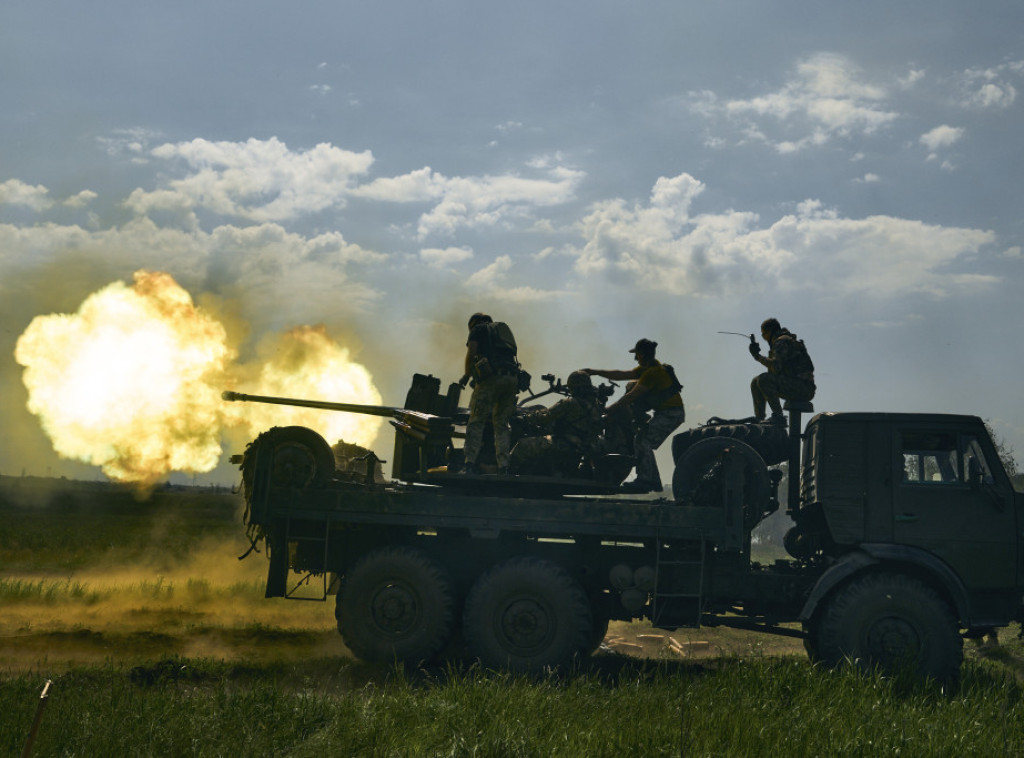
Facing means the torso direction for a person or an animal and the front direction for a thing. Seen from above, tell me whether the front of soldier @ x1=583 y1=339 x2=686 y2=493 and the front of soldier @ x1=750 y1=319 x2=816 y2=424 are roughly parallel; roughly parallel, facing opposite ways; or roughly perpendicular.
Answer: roughly parallel

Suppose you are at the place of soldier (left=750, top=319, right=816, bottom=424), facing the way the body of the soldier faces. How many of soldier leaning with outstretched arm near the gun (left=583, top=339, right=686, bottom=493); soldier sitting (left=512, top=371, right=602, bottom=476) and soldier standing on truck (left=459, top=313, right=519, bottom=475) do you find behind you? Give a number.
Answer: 0

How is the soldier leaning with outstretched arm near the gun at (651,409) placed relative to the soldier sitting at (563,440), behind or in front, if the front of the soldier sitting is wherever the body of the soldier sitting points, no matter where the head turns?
behind

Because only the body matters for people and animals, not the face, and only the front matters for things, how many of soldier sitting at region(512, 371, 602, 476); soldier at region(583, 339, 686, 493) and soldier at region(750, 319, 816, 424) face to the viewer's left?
3

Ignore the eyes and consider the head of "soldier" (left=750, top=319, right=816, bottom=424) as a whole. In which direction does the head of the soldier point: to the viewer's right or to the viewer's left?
to the viewer's left

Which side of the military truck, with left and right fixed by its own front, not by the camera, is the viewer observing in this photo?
right

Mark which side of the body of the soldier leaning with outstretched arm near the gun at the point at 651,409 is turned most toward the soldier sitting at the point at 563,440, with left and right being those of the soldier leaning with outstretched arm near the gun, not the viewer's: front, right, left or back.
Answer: front

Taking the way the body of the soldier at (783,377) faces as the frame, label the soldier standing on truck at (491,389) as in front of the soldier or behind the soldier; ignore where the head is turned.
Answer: in front

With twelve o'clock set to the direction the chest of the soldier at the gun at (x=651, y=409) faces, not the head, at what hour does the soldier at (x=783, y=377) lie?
The soldier is roughly at 6 o'clock from the soldier at the gun.

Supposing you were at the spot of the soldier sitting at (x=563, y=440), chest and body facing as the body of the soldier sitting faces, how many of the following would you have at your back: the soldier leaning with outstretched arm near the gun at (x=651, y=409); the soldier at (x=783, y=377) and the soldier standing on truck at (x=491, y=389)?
2

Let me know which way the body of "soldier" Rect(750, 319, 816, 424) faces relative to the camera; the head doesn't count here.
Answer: to the viewer's left

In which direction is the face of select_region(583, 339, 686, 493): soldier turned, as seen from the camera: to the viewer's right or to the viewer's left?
to the viewer's left

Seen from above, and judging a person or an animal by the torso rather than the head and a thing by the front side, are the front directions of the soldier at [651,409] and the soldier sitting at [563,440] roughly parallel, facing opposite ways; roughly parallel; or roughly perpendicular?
roughly parallel

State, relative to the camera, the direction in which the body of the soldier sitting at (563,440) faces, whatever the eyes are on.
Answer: to the viewer's left

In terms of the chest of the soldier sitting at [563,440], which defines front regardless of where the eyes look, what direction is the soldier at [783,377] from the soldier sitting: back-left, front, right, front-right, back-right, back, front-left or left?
back

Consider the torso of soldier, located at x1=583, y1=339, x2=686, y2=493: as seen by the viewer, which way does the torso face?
to the viewer's left
